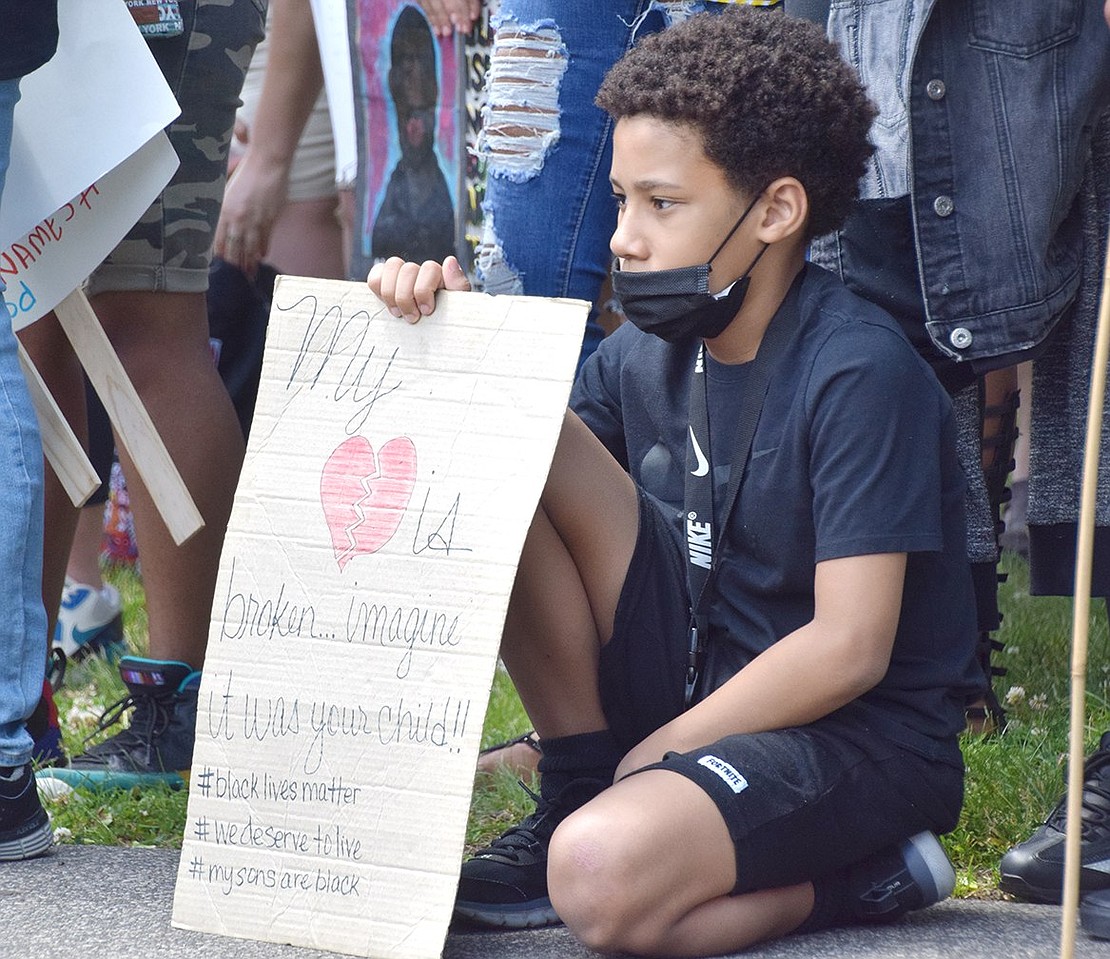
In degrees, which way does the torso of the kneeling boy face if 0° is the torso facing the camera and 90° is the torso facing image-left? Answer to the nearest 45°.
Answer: approximately 45°
